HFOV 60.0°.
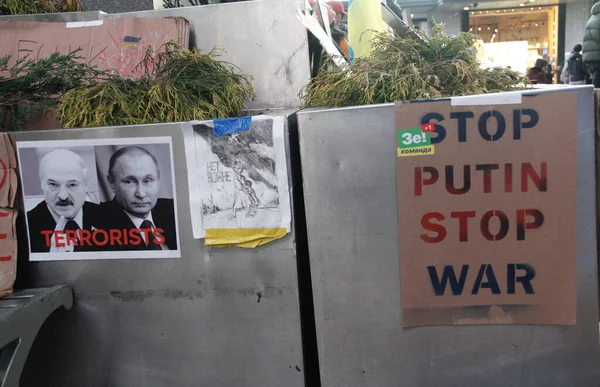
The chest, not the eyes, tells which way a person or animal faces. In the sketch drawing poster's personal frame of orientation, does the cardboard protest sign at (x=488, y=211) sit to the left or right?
on its left

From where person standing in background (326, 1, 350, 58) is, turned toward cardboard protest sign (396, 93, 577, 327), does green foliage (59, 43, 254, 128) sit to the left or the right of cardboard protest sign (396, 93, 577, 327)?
right

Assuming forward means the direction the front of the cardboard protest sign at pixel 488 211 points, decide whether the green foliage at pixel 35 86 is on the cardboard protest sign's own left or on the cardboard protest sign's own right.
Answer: on the cardboard protest sign's own right

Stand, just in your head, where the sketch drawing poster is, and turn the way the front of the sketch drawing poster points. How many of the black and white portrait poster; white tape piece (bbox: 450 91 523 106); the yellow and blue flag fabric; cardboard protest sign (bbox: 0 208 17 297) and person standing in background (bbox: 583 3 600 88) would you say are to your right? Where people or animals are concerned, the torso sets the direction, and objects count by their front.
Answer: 2

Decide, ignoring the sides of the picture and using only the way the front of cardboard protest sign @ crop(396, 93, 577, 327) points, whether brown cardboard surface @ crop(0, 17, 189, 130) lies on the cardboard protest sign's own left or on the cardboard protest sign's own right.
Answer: on the cardboard protest sign's own right

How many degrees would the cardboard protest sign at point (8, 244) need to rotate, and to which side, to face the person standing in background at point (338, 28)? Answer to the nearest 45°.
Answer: approximately 90° to its left

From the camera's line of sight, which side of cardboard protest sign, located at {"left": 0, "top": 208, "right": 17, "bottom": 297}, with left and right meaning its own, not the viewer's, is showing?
front

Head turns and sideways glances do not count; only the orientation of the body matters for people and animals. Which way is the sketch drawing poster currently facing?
toward the camera

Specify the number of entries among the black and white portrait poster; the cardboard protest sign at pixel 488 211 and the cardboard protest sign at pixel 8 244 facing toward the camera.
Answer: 3

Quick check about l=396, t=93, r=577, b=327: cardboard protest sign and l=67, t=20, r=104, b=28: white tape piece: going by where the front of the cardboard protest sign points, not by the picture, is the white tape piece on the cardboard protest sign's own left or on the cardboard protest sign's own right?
on the cardboard protest sign's own right

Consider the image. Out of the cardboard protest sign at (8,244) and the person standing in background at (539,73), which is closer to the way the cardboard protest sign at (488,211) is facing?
the cardboard protest sign

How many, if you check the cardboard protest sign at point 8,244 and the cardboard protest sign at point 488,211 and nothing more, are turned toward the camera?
2

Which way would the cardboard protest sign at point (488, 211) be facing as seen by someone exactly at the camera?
facing the viewer

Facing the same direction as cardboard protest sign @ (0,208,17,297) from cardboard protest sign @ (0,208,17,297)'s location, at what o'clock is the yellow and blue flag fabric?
The yellow and blue flag fabric is roughly at 9 o'clock from the cardboard protest sign.
